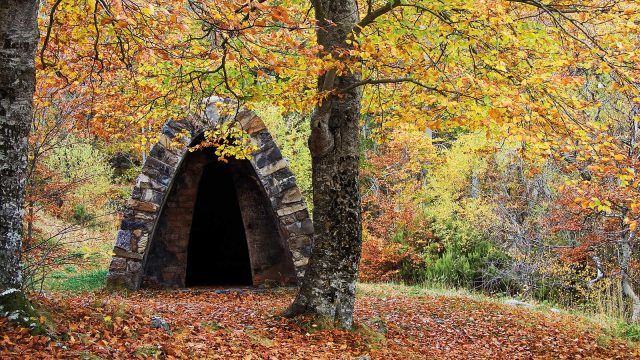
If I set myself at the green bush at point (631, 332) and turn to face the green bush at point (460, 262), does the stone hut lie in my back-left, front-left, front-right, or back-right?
front-left

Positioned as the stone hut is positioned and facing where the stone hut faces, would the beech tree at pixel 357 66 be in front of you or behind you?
in front

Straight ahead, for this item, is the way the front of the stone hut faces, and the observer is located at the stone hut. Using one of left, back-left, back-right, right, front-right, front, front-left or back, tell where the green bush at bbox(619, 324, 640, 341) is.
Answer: front-left

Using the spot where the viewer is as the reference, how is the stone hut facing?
facing the viewer

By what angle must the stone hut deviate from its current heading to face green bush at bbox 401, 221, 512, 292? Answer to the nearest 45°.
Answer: approximately 135° to its left

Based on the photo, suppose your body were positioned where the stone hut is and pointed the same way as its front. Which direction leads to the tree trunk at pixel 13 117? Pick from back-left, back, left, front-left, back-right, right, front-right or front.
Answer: front

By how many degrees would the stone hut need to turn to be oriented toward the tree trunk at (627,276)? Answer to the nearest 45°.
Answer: approximately 90° to its left

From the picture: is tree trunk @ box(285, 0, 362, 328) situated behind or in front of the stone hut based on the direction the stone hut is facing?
in front

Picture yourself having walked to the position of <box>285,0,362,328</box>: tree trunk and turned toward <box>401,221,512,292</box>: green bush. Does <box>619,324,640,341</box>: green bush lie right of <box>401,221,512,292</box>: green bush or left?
right

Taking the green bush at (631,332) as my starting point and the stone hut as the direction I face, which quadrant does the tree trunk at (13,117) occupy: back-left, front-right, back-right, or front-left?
front-left

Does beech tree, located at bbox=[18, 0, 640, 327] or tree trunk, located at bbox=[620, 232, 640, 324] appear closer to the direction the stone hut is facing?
the beech tree

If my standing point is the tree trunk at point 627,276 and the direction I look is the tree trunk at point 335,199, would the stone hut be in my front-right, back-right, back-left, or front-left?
front-right
